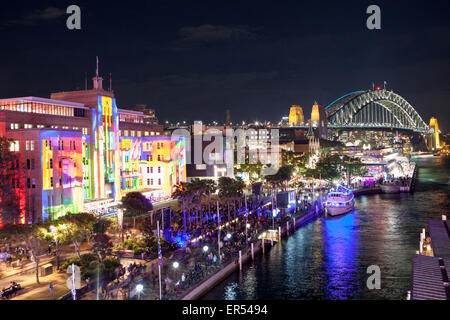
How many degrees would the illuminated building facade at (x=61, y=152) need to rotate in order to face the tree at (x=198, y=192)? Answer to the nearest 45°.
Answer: approximately 45° to its left

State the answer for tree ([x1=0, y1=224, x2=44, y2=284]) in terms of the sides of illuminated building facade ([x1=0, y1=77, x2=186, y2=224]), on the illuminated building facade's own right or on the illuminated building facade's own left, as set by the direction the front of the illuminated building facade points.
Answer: on the illuminated building facade's own right

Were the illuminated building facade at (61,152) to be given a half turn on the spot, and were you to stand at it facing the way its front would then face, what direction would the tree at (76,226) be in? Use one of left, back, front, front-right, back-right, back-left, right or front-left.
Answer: back-left

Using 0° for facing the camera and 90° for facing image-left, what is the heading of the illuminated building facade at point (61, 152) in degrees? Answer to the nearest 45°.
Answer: approximately 315°

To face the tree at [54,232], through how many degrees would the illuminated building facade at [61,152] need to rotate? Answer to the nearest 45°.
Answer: approximately 45° to its right

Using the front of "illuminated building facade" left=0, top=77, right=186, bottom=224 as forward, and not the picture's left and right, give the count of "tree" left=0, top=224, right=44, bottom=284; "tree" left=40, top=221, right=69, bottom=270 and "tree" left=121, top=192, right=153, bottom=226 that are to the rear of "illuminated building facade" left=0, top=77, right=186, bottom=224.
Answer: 0

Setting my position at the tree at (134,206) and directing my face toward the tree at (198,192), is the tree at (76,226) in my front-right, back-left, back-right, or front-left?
back-right

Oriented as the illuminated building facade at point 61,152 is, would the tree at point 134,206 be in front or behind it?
in front

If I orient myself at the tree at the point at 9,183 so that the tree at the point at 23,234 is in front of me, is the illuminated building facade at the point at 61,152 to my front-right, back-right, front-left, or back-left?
back-left
